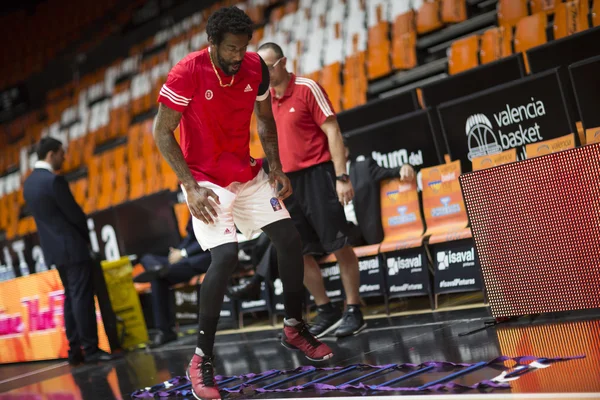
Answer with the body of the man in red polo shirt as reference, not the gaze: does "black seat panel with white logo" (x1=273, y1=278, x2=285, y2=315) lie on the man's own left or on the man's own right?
on the man's own right

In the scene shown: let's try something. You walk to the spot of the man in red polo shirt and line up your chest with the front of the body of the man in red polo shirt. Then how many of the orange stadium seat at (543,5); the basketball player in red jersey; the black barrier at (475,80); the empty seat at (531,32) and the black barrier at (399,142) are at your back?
4

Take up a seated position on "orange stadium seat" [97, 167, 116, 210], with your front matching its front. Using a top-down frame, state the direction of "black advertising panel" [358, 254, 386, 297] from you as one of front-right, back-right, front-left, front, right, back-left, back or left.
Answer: front-left

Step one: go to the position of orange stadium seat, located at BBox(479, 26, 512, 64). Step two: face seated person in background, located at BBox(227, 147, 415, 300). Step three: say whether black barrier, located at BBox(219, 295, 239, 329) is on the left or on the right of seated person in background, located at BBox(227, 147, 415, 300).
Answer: right

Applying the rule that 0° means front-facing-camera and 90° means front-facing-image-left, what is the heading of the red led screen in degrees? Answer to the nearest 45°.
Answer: approximately 45°

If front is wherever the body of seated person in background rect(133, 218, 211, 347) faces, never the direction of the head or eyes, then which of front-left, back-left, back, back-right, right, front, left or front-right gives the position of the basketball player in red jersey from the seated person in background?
front-left

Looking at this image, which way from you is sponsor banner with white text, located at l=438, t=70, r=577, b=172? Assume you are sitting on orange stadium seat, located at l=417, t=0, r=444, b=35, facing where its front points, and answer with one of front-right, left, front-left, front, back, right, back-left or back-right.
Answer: front-left

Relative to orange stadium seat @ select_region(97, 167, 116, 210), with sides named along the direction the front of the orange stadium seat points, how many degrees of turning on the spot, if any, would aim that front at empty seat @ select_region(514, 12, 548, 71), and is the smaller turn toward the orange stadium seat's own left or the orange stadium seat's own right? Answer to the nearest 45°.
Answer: approximately 90° to the orange stadium seat's own left

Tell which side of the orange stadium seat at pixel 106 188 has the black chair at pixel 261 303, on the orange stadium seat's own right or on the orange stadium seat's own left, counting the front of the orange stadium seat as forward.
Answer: on the orange stadium seat's own left

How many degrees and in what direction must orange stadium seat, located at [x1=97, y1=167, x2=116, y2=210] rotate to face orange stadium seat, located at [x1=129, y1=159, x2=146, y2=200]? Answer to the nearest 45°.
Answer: approximately 90° to its left
